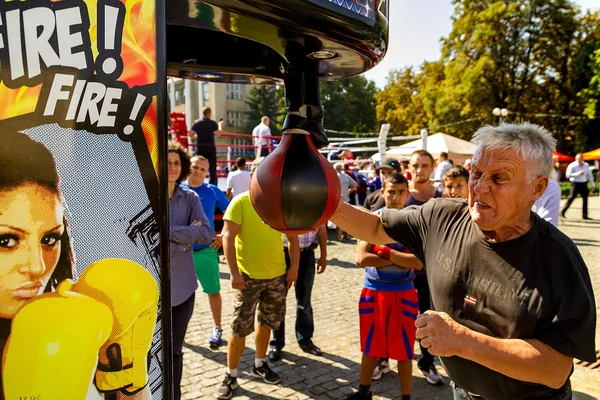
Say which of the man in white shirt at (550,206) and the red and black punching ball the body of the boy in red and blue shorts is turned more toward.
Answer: the red and black punching ball

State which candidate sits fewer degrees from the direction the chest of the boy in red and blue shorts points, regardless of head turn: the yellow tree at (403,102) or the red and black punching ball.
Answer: the red and black punching ball

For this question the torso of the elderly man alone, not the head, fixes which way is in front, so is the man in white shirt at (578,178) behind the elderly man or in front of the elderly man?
behind

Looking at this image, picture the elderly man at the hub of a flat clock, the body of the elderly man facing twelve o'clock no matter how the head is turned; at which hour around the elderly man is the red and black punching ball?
The red and black punching ball is roughly at 2 o'clock from the elderly man.

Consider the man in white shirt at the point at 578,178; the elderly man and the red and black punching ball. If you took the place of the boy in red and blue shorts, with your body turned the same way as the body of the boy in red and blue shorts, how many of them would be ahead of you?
2

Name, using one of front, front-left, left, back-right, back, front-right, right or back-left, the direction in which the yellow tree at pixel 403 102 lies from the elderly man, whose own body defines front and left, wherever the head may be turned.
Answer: back-right

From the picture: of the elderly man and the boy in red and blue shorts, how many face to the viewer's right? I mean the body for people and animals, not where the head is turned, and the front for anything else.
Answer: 0

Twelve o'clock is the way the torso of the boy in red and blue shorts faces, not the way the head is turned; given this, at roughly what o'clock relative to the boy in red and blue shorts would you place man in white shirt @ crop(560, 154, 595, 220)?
The man in white shirt is roughly at 7 o'clock from the boy in red and blue shorts.

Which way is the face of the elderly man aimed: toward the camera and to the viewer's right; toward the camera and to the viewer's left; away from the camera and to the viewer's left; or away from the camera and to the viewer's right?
toward the camera and to the viewer's left

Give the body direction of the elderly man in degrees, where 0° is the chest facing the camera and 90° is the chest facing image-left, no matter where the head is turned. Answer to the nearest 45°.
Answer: approximately 45°

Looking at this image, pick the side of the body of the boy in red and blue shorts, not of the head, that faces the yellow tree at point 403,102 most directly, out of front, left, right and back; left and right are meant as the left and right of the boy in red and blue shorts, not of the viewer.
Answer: back
